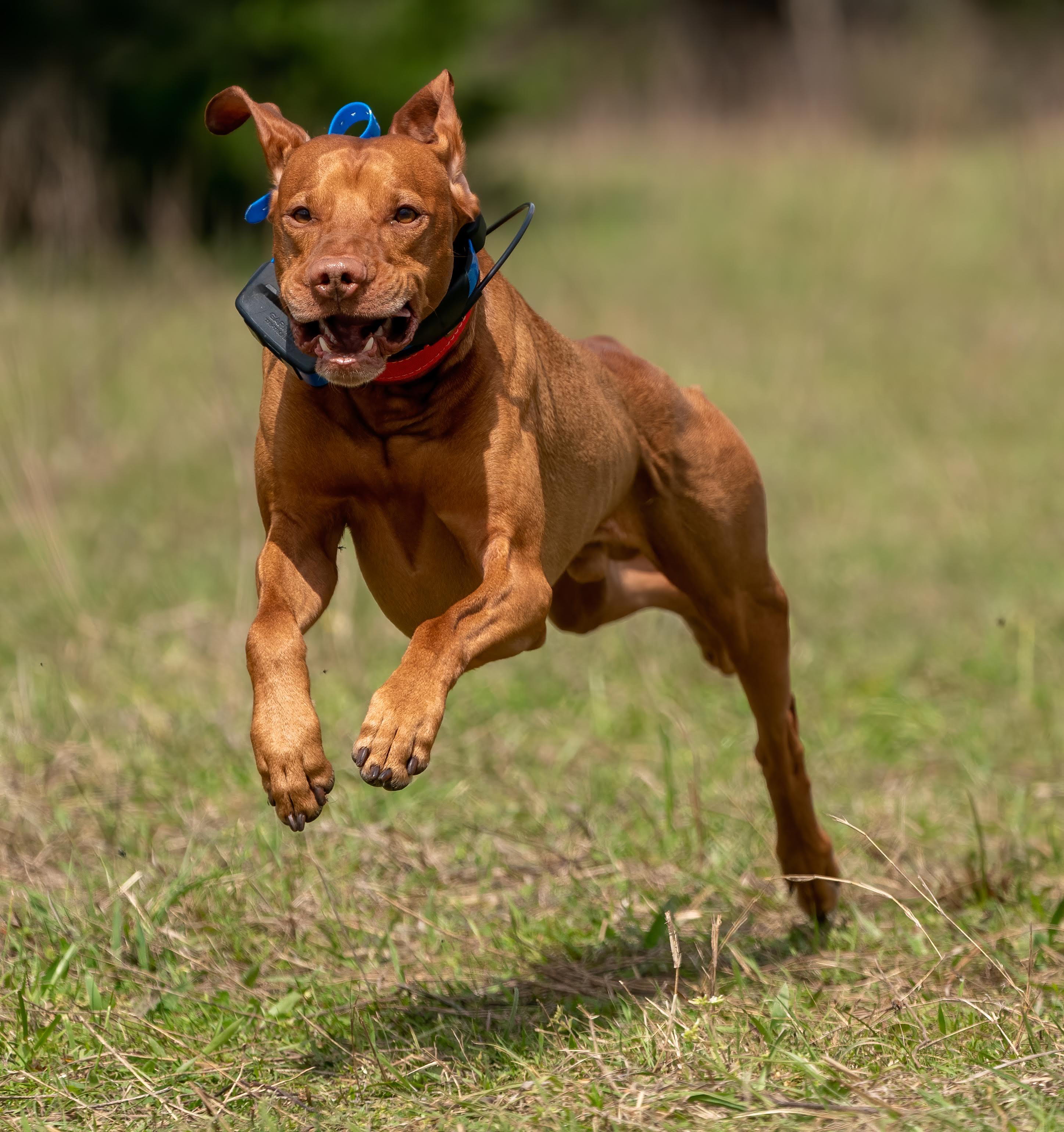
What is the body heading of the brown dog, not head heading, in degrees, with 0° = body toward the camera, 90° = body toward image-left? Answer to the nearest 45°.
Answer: approximately 45°
